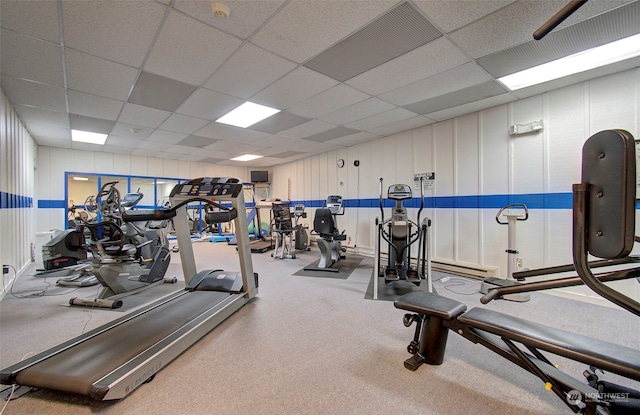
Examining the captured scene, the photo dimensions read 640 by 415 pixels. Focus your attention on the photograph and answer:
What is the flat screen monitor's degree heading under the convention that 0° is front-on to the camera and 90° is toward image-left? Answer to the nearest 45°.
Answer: approximately 0°

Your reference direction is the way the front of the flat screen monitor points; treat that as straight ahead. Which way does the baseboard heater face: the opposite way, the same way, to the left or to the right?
to the right

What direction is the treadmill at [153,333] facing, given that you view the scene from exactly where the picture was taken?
facing away from the viewer and to the right of the viewer

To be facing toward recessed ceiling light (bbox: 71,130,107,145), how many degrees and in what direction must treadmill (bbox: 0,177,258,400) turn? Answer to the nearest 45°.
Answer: approximately 45° to its left

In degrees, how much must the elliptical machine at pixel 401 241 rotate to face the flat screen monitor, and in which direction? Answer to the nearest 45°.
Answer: approximately 45° to its left

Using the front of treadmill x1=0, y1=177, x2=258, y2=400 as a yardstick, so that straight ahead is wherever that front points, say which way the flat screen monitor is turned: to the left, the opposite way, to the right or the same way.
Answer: the opposite way

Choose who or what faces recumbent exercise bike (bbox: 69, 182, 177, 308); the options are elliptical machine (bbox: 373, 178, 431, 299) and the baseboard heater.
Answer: the baseboard heater
